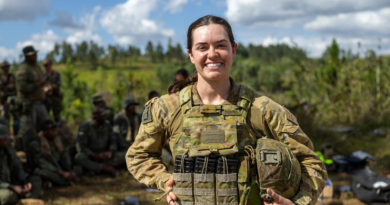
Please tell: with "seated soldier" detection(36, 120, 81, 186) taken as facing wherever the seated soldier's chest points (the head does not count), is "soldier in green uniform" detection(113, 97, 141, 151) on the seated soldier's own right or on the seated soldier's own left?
on the seated soldier's own left

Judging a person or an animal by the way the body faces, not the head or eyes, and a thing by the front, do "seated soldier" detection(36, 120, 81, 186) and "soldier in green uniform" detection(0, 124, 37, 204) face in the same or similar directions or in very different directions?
same or similar directions

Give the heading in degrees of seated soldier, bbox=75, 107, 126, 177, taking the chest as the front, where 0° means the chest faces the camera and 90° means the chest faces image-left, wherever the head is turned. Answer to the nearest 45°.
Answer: approximately 315°

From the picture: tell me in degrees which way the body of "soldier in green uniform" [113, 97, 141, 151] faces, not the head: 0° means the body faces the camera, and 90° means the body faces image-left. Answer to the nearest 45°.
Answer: approximately 315°

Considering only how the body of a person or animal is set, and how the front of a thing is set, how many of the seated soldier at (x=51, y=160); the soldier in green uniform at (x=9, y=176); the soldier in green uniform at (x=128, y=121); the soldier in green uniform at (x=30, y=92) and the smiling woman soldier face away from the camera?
0

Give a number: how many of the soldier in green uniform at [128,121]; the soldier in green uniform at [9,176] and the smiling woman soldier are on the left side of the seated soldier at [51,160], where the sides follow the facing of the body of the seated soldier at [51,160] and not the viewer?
1

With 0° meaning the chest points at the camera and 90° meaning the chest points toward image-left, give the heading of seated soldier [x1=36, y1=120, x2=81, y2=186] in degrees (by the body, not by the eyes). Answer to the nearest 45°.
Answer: approximately 315°

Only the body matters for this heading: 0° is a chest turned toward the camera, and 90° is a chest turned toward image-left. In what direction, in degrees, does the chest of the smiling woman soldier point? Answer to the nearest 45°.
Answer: approximately 0°

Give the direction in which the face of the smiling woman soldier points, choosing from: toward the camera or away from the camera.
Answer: toward the camera

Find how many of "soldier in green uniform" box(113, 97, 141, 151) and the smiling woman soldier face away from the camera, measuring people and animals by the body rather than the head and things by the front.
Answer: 0

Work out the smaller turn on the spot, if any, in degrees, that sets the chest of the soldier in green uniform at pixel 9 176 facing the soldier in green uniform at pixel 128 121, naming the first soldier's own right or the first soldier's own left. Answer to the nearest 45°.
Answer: approximately 90° to the first soldier's own left

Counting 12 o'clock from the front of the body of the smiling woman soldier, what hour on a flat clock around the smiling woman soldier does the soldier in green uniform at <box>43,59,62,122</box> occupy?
The soldier in green uniform is roughly at 5 o'clock from the smiling woman soldier.

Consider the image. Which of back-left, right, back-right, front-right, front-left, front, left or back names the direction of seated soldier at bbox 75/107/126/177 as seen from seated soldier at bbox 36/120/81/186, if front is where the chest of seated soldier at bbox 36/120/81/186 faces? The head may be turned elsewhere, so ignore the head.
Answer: left

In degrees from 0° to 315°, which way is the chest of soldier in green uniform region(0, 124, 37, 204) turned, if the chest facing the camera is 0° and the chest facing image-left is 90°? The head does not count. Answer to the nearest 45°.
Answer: approximately 315°

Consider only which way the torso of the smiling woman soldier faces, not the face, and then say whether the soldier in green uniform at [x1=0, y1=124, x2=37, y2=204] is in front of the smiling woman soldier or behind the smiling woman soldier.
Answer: behind

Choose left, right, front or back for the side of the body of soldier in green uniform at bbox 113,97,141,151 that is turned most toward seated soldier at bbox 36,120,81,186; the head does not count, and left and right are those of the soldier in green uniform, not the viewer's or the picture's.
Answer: right
